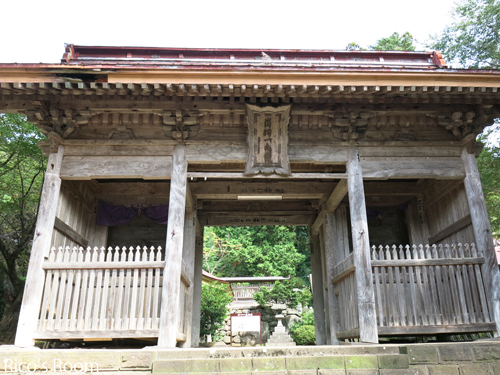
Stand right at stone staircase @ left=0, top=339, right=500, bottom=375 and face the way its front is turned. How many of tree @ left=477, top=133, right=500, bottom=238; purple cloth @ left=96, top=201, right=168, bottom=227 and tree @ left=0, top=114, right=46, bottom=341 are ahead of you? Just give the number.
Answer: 0

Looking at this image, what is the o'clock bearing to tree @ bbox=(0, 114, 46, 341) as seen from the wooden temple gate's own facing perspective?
The tree is roughly at 4 o'clock from the wooden temple gate.

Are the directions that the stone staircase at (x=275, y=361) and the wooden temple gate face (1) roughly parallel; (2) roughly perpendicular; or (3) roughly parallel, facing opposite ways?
roughly parallel

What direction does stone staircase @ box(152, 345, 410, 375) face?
toward the camera

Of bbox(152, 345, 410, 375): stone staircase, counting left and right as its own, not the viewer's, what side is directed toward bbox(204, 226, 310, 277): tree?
back

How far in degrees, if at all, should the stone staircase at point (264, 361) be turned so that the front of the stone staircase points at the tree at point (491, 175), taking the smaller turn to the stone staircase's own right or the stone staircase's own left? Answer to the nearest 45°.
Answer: approximately 135° to the stone staircase's own left

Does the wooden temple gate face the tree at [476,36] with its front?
no

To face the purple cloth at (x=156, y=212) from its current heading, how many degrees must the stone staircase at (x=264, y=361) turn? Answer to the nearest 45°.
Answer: approximately 135° to its right

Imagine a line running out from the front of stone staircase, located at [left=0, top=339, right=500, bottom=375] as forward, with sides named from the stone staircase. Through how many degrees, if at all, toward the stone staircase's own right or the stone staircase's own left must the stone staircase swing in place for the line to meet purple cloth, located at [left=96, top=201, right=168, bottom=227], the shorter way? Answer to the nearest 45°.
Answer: approximately 135° to the stone staircase's own right

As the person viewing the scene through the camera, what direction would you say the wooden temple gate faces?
facing the viewer

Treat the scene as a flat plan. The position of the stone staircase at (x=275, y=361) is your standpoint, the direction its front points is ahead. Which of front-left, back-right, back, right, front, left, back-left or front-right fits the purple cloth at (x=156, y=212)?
back-right

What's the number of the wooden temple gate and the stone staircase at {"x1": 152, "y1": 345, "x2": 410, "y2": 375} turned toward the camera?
2

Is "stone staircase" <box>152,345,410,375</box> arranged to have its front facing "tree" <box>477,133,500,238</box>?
no
